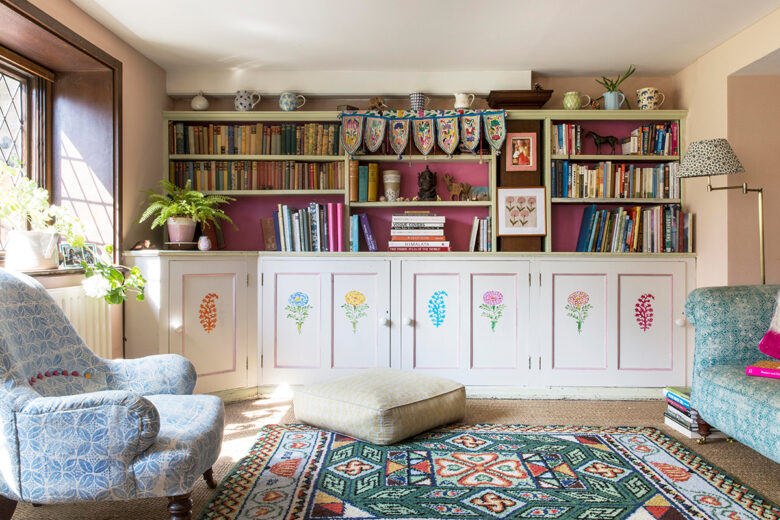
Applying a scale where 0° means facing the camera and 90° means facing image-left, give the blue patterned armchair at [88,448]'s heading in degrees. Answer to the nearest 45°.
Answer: approximately 270°

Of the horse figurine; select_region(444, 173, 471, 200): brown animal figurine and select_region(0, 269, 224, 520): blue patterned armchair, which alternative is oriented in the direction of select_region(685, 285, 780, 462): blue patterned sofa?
select_region(0, 269, 224, 520): blue patterned armchair

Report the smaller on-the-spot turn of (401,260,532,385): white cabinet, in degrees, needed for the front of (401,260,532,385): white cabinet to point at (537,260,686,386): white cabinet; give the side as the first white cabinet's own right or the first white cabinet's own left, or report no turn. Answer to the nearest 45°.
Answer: approximately 90° to the first white cabinet's own left

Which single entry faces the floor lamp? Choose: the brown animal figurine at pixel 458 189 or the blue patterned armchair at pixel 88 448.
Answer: the blue patterned armchair

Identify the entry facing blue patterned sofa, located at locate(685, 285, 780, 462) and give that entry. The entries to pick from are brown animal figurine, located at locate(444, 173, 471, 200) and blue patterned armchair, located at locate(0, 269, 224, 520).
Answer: blue patterned armchair, located at locate(0, 269, 224, 520)

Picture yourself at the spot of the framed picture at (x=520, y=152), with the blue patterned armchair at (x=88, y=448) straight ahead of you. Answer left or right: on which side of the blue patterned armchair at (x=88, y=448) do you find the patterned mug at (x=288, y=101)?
right

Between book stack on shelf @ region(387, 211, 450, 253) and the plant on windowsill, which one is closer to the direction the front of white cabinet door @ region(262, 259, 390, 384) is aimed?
the plant on windowsill

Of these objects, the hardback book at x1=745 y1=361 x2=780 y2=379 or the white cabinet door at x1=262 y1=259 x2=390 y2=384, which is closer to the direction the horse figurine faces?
the white cabinet door
